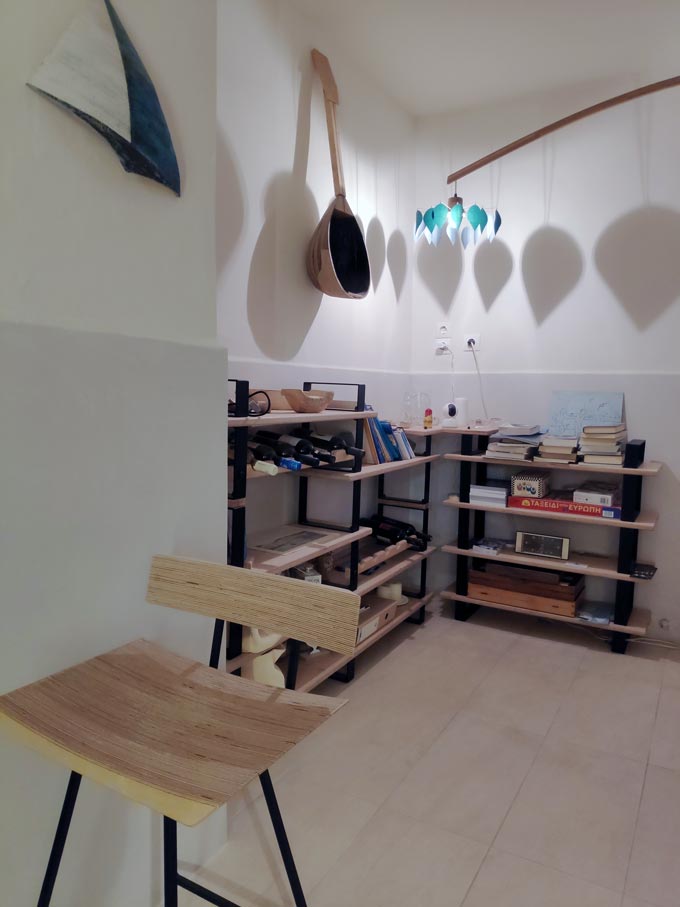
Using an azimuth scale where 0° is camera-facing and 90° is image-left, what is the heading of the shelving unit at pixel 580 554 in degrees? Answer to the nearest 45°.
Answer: approximately 45°

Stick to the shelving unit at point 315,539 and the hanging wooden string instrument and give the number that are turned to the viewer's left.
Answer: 0

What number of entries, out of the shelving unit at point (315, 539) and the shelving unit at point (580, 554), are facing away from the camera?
0

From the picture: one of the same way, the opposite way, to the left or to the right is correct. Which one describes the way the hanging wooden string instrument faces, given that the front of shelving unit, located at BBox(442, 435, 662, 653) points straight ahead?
to the left

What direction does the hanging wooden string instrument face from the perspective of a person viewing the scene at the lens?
facing the viewer and to the right of the viewer

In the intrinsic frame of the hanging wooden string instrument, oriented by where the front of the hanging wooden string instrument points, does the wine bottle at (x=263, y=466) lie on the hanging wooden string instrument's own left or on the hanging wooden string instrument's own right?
on the hanging wooden string instrument's own right

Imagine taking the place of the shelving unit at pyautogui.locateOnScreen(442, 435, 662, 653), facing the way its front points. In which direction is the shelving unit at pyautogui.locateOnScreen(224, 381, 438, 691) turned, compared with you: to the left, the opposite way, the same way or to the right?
to the left

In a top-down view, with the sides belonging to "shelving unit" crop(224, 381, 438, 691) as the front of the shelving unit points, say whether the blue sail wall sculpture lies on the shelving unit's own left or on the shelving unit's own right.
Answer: on the shelving unit's own right
